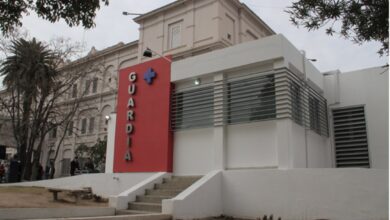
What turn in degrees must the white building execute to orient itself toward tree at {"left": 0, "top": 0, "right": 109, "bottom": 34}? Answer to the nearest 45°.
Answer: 0° — it already faces it

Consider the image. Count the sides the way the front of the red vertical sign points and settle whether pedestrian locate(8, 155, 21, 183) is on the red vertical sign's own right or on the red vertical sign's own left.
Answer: on the red vertical sign's own right

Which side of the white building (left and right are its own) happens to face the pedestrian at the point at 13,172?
right

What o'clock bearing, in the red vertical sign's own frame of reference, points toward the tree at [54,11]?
The tree is roughly at 11 o'clock from the red vertical sign.

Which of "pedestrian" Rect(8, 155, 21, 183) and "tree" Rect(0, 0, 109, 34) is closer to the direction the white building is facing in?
the tree

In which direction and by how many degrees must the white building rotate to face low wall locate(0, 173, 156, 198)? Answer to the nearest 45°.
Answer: approximately 45° to its right

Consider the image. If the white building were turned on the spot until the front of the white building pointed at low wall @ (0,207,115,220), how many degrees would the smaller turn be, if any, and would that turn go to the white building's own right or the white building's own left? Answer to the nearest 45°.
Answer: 0° — it already faces it

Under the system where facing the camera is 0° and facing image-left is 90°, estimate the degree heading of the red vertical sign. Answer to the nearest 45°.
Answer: approximately 45°

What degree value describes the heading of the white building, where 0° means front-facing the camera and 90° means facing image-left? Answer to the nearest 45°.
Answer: approximately 45°

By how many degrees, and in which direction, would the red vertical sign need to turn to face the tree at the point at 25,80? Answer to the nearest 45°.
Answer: approximately 90° to its right
